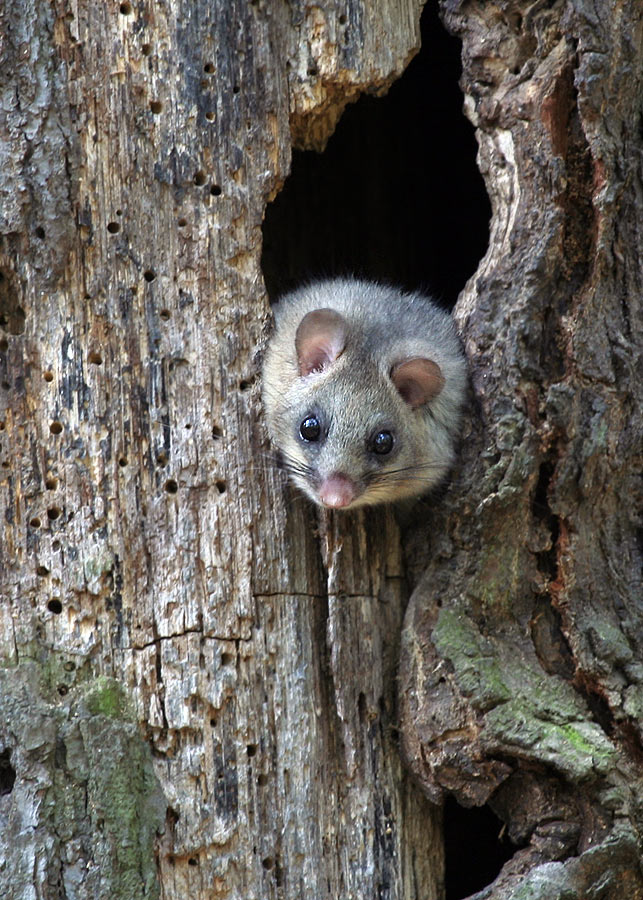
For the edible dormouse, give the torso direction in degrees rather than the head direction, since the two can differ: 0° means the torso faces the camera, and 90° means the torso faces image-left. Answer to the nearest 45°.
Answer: approximately 0°
